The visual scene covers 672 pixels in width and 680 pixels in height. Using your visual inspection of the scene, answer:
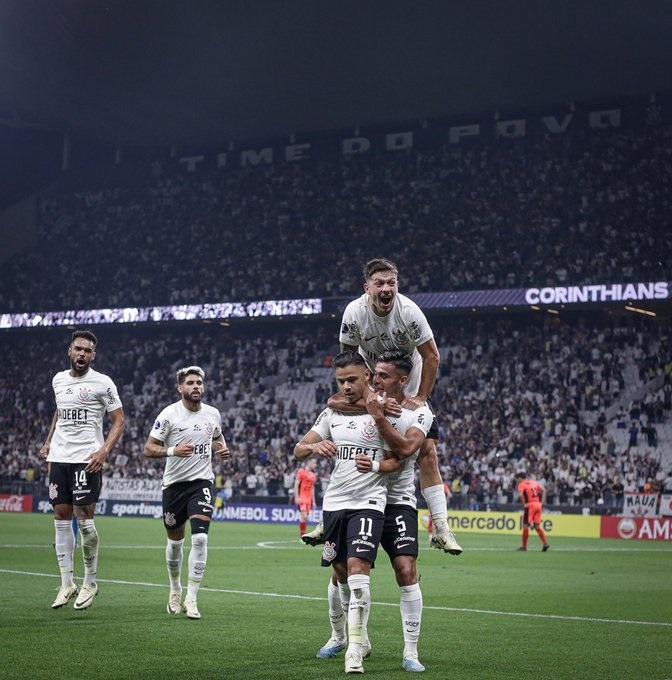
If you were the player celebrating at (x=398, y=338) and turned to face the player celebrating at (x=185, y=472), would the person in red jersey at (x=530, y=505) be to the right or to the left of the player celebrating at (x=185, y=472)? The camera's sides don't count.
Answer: right

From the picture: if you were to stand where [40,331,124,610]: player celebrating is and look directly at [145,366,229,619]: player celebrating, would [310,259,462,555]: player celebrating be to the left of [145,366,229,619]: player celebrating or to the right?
right

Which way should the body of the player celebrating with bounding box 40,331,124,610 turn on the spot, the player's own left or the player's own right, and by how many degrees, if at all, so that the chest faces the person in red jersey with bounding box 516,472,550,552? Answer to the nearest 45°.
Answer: approximately 180°

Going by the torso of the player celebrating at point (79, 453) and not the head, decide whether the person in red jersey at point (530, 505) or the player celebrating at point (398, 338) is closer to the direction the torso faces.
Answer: the player celebrating

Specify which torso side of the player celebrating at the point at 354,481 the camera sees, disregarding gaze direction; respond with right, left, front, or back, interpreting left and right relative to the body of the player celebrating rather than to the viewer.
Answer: front

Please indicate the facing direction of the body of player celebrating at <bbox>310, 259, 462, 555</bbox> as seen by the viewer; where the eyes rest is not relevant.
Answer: toward the camera
